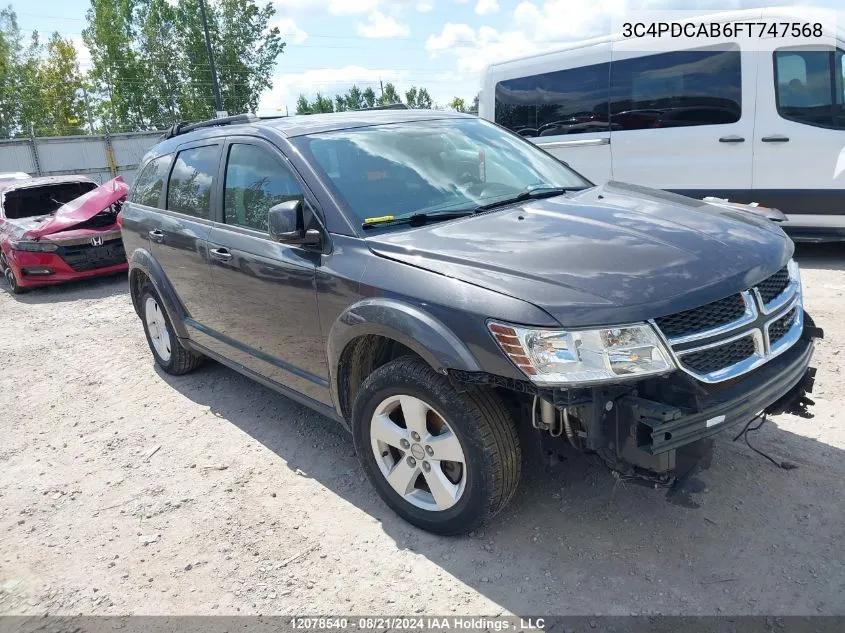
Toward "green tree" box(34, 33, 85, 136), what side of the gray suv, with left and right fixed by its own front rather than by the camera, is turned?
back

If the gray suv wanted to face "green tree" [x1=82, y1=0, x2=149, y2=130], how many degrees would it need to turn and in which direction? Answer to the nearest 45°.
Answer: approximately 180°

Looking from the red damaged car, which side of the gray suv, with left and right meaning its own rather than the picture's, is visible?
back

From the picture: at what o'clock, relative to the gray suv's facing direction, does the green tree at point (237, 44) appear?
The green tree is roughly at 7 o'clock from the gray suv.

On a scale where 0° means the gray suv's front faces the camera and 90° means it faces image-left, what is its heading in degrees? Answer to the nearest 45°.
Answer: approximately 315°

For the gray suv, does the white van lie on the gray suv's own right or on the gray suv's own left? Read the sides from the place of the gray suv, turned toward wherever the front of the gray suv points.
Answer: on the gray suv's own left
